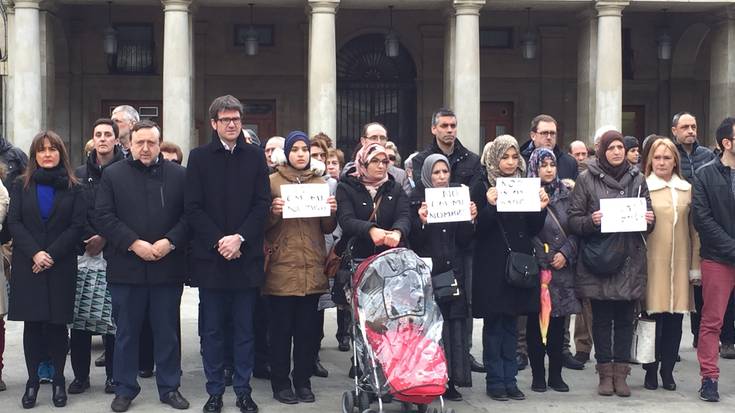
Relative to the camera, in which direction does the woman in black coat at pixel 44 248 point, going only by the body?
toward the camera

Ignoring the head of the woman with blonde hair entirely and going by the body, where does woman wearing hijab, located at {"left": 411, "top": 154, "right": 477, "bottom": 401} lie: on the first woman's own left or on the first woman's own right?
on the first woman's own right

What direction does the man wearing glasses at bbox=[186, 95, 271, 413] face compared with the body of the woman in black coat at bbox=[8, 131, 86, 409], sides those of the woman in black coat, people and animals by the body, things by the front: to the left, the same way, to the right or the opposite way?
the same way

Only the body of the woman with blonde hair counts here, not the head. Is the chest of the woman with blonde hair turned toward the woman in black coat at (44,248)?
no

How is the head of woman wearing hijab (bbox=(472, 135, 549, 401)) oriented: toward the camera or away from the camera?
toward the camera

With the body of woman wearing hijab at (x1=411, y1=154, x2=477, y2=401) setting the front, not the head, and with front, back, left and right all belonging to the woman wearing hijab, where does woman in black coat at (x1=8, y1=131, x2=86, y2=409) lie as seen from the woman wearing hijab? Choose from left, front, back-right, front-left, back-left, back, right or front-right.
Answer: right

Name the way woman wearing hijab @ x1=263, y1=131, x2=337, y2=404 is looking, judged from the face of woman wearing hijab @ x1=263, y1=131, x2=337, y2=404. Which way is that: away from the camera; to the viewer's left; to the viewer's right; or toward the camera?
toward the camera

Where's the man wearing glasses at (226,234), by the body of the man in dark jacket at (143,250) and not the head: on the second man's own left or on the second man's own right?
on the second man's own left

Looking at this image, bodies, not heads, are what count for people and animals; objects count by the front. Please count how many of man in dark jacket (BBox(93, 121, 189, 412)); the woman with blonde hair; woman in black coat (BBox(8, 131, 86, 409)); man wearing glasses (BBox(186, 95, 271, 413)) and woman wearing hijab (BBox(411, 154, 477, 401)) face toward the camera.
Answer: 5

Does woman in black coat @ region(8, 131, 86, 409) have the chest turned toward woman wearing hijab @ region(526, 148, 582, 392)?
no

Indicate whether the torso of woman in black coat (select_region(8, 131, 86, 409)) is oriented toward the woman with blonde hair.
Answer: no

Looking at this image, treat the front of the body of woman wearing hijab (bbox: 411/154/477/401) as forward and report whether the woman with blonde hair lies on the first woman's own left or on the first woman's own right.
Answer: on the first woman's own left

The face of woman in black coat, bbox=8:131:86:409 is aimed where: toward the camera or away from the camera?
toward the camera

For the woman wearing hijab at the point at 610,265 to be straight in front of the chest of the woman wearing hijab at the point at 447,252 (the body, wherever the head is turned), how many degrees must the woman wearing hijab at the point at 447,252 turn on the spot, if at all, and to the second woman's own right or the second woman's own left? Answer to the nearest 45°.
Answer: approximately 90° to the second woman's own left

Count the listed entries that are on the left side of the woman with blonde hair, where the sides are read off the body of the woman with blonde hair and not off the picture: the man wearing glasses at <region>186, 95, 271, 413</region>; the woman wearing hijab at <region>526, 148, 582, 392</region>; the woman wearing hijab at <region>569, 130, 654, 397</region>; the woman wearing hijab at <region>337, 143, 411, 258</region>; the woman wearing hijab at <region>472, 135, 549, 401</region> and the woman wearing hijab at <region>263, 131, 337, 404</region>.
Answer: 0

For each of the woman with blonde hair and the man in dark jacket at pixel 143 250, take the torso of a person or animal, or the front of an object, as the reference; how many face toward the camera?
2

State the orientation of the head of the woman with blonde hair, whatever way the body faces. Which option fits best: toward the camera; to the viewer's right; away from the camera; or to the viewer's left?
toward the camera

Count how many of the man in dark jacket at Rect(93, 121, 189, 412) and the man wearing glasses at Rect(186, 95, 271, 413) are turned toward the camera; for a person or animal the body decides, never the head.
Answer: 2

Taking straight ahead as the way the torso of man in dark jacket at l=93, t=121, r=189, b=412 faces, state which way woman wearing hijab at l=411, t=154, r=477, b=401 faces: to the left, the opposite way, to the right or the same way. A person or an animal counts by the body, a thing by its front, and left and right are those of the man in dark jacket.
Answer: the same way

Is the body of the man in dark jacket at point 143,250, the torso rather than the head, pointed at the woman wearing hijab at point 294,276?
no
